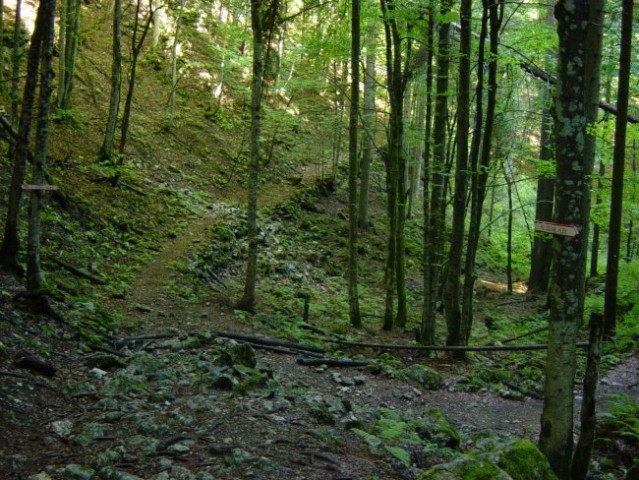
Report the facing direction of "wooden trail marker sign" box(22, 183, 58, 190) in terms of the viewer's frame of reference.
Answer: facing the viewer

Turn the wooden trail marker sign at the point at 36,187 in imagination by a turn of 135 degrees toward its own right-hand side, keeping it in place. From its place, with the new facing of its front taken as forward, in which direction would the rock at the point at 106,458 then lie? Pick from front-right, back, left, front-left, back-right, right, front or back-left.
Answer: back-left

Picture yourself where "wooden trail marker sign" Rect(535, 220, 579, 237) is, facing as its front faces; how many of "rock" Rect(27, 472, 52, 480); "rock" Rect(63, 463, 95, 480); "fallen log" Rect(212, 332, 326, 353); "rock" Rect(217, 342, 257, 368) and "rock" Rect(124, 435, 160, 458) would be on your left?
0

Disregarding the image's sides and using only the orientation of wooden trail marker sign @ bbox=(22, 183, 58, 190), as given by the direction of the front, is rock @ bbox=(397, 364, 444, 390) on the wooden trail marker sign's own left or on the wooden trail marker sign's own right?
on the wooden trail marker sign's own left

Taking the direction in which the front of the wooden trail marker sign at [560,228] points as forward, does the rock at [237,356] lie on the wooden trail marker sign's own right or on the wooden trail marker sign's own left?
on the wooden trail marker sign's own right

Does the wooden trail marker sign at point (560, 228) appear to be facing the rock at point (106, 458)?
no

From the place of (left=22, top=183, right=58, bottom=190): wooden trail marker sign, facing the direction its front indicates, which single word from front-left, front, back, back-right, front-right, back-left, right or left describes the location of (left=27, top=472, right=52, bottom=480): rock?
front

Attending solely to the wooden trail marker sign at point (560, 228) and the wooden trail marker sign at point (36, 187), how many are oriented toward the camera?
2

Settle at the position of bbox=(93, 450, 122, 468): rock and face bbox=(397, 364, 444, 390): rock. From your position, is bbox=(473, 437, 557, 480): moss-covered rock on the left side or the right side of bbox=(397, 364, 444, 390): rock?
right

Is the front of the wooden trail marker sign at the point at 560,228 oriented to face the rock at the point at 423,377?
no

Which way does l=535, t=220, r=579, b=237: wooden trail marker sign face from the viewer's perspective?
toward the camera

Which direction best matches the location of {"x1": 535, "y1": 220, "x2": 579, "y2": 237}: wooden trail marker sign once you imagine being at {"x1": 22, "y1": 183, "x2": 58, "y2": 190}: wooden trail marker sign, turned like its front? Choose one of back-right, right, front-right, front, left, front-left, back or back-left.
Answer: front-left
